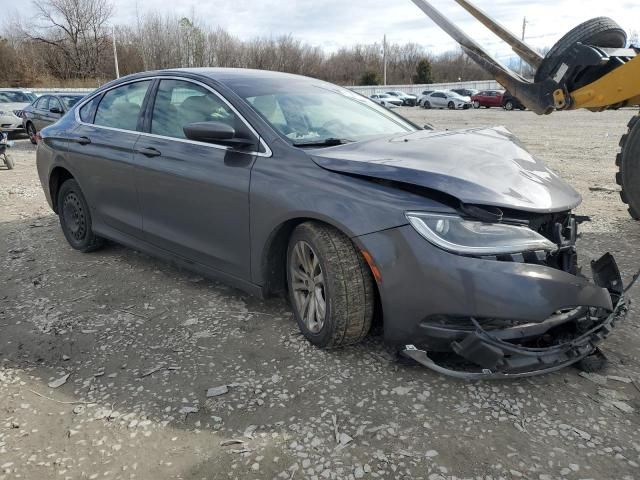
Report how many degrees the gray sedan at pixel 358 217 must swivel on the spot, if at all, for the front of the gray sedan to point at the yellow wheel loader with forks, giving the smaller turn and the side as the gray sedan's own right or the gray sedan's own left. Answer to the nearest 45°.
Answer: approximately 90° to the gray sedan's own left

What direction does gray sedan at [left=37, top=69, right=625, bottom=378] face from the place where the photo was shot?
facing the viewer and to the right of the viewer

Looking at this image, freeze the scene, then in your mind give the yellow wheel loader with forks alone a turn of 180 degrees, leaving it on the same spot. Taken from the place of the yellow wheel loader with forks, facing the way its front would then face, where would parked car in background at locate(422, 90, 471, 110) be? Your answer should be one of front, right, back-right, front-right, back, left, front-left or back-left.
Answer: left

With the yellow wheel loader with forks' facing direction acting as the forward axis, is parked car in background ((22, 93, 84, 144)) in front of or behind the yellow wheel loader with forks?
in front

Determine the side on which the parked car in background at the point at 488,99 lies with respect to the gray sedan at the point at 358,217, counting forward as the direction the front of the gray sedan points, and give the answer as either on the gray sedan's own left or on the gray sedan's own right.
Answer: on the gray sedan's own left

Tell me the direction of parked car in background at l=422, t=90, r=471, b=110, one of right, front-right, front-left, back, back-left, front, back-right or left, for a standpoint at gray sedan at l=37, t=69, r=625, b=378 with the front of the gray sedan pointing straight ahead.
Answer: back-left

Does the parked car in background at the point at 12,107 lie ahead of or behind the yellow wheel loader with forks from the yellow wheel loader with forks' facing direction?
ahead

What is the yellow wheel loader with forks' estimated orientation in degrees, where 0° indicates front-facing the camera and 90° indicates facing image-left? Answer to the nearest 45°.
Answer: approximately 90°

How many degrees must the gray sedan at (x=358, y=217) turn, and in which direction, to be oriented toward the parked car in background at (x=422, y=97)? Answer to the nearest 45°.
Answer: approximately 135° to its left

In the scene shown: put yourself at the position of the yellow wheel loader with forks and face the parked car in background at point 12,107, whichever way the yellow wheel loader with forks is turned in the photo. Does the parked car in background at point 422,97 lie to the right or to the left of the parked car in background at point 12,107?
right
